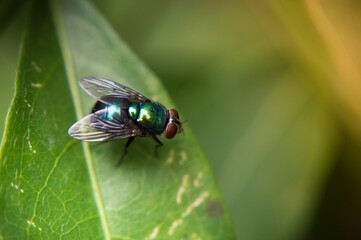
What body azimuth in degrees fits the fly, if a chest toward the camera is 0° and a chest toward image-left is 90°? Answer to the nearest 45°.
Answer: approximately 270°
